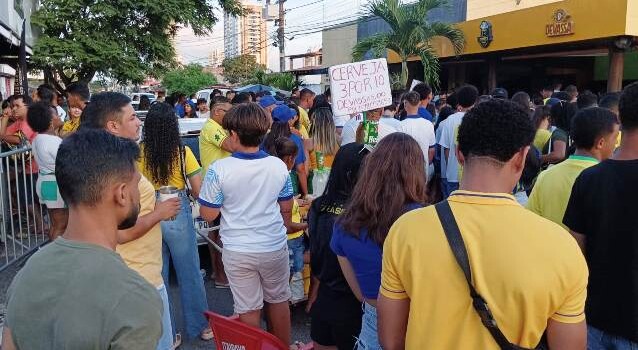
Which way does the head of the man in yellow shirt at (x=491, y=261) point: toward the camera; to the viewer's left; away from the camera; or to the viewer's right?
away from the camera

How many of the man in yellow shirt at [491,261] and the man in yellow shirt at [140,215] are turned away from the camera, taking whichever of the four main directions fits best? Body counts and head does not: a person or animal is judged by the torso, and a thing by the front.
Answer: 1

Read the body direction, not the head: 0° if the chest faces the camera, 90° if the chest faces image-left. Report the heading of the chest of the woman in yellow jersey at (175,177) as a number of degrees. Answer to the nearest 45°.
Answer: approximately 225°

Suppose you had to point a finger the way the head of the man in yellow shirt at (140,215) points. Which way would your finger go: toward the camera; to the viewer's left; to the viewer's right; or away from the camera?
to the viewer's right

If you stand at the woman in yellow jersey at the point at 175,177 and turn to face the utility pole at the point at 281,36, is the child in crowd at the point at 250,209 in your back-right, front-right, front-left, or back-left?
back-right

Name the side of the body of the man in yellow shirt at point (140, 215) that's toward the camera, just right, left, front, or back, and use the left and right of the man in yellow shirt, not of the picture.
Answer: right

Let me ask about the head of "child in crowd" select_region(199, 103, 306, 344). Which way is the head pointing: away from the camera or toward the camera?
away from the camera

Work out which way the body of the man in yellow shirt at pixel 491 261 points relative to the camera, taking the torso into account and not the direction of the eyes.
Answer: away from the camera

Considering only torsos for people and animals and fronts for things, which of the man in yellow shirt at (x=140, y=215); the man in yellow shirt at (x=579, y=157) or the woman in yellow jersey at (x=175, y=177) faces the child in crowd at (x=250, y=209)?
the man in yellow shirt at (x=140, y=215)

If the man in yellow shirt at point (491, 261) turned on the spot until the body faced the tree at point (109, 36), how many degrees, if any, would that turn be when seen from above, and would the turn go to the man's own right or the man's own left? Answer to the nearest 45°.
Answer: approximately 45° to the man's own left

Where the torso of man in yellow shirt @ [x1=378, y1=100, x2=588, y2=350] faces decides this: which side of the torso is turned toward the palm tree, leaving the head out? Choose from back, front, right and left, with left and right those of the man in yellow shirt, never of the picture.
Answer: front

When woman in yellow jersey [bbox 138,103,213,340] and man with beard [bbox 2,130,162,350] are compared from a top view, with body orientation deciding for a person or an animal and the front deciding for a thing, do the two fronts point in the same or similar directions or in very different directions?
same or similar directions

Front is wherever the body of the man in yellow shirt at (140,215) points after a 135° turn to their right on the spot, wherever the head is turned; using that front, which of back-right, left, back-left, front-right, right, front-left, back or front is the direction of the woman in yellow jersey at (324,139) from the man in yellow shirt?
back

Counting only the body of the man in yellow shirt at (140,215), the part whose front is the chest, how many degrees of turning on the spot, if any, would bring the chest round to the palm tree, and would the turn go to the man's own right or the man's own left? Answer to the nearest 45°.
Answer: approximately 45° to the man's own left

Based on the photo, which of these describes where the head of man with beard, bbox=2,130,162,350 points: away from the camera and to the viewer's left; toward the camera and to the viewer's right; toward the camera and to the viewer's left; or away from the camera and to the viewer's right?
away from the camera and to the viewer's right

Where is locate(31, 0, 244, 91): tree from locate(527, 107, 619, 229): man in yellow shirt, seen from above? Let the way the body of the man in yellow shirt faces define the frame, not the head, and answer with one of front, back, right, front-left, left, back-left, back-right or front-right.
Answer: left

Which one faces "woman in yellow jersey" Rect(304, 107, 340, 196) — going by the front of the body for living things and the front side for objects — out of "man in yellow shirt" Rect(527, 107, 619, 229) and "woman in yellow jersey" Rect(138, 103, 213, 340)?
"woman in yellow jersey" Rect(138, 103, 213, 340)
